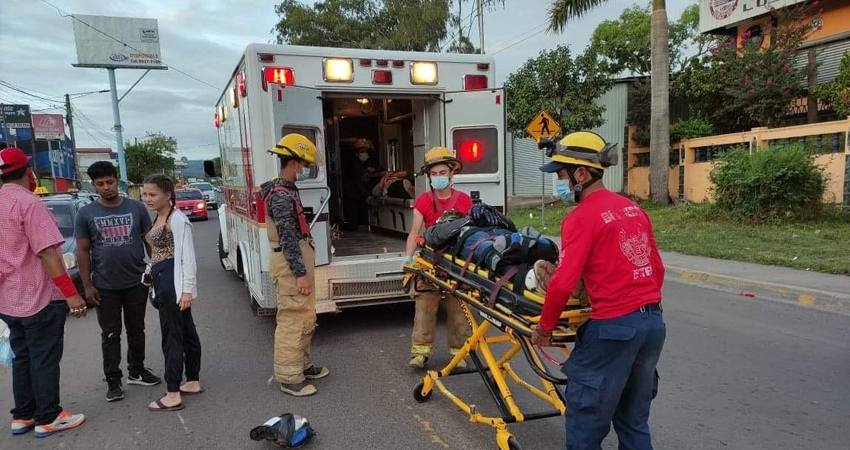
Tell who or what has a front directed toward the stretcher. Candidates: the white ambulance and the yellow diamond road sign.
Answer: the yellow diamond road sign

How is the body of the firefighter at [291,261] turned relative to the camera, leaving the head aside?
to the viewer's right

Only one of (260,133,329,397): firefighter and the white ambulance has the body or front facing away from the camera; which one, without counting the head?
the white ambulance

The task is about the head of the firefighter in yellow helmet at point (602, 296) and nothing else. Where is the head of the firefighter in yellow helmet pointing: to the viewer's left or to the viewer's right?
to the viewer's left

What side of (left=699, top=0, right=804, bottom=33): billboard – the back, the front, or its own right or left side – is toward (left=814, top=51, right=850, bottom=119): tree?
left

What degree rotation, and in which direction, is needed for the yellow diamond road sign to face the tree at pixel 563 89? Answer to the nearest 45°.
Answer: approximately 180°

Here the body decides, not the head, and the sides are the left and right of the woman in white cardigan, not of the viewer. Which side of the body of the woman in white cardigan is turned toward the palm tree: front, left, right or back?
back

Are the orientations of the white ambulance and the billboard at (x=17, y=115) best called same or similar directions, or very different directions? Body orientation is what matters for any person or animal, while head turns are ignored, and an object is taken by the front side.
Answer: very different directions

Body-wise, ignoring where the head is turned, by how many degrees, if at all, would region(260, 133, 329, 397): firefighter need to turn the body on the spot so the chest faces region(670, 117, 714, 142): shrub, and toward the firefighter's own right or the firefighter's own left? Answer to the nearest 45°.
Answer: approximately 45° to the firefighter's own left

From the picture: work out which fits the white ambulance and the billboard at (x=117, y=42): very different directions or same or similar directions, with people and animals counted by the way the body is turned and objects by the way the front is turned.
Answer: very different directions

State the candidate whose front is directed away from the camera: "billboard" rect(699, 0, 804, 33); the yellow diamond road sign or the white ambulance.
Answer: the white ambulance

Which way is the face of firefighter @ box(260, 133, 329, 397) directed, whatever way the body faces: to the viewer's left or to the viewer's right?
to the viewer's right

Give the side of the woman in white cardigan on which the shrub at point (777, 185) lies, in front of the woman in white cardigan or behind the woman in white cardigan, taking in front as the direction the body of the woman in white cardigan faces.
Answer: behind
